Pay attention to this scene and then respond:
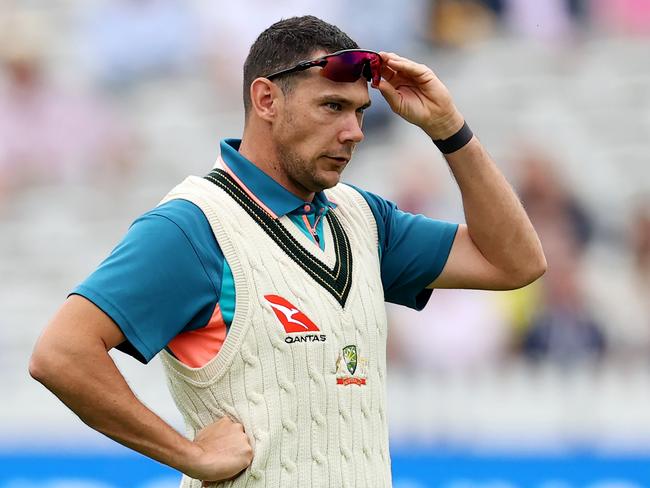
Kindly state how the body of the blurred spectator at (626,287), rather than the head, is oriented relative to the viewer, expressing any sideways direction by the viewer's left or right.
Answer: facing the viewer

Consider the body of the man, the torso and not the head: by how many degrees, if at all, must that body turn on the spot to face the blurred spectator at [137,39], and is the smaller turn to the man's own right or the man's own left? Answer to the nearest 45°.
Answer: approximately 135° to the man's own left

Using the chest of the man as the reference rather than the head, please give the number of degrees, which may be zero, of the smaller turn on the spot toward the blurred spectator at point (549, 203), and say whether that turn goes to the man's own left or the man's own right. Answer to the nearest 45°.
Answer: approximately 90° to the man's own left

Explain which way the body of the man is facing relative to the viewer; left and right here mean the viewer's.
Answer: facing the viewer and to the right of the viewer

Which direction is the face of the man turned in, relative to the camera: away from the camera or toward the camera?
toward the camera

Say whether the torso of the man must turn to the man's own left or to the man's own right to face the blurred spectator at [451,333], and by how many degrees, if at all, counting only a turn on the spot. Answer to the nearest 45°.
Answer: approximately 135° to the man's own left
